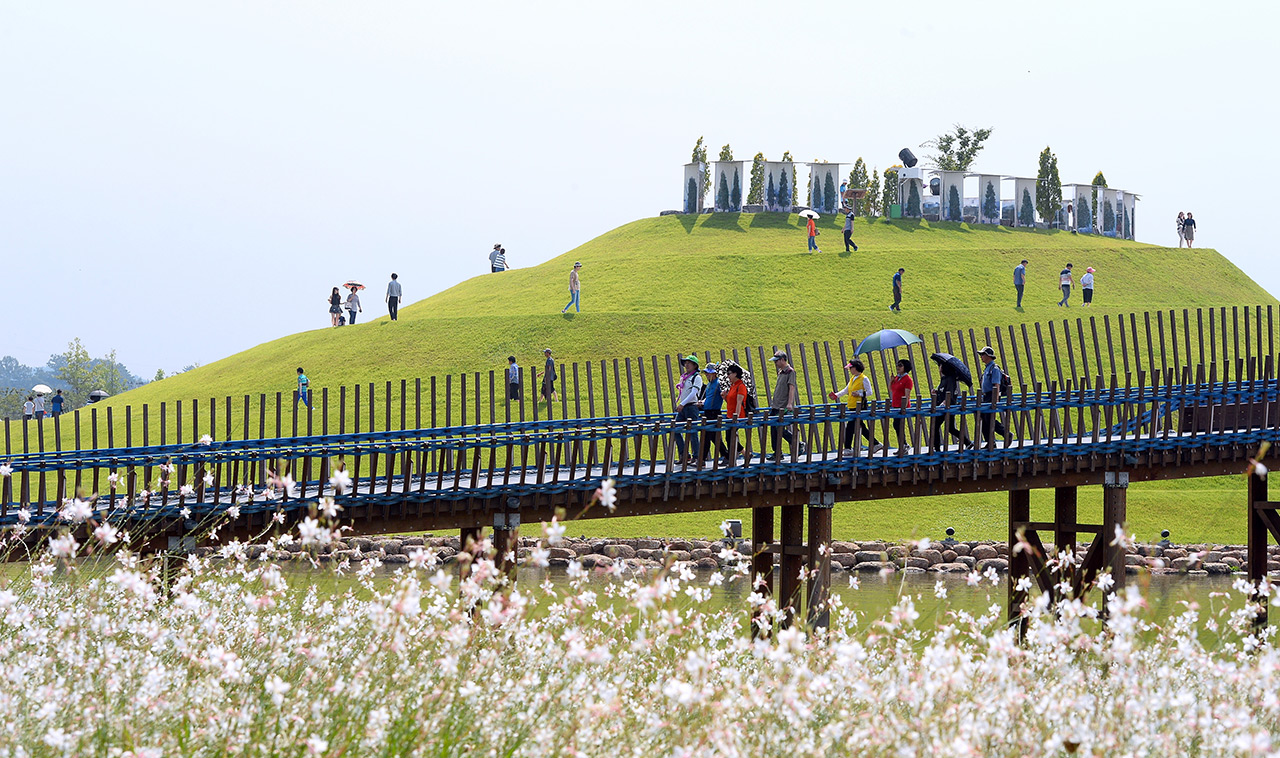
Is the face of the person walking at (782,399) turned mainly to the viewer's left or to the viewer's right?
to the viewer's left

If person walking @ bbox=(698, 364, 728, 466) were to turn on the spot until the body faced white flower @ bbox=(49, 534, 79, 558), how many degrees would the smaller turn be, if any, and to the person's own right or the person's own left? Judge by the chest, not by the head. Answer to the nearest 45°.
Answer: approximately 45° to the person's own left

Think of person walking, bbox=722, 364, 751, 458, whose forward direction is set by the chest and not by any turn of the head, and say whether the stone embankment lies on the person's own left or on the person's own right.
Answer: on the person's own right

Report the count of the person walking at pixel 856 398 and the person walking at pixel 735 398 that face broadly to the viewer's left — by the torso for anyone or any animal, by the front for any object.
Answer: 2

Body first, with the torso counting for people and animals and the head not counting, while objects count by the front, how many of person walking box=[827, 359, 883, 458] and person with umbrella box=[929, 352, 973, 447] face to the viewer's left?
2

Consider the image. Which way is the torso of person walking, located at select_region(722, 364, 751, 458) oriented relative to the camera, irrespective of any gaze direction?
to the viewer's left

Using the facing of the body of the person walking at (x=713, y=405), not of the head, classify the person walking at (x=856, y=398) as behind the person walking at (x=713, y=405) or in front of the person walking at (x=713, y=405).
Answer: behind

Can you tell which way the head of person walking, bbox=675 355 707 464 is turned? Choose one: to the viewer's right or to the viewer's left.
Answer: to the viewer's left

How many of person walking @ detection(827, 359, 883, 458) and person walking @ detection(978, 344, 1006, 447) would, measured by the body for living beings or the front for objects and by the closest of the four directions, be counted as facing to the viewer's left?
2

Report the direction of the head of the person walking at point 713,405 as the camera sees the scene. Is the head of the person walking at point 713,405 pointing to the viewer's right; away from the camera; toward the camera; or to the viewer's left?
to the viewer's left

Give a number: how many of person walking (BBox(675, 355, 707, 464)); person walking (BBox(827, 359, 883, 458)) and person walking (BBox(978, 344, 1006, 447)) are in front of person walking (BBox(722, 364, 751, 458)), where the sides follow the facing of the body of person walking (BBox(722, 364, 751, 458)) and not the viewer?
1

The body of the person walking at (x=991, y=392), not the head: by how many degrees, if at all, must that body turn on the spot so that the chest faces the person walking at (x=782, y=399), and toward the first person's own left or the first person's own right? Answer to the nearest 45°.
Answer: approximately 45° to the first person's own left

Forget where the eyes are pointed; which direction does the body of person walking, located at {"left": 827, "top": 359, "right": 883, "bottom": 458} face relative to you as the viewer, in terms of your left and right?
facing to the left of the viewer

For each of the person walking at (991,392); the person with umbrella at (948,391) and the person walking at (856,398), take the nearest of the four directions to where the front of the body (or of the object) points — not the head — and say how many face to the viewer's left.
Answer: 3

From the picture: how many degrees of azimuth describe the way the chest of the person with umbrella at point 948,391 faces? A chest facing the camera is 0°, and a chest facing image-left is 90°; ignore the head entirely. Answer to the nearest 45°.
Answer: approximately 90°

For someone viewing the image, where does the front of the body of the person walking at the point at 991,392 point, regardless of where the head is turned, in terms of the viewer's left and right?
facing to the left of the viewer
